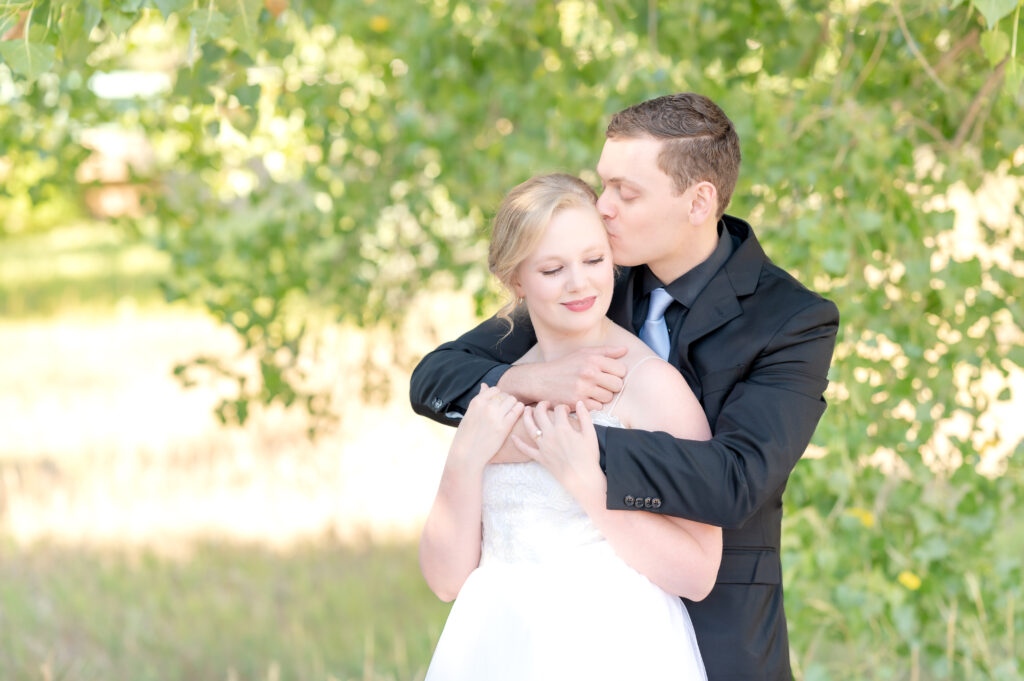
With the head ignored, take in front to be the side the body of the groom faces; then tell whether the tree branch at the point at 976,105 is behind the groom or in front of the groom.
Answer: behind

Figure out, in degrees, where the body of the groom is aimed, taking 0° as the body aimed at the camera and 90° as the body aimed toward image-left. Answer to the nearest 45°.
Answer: approximately 45°

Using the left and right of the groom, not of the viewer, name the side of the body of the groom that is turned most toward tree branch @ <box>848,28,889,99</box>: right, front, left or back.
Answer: back
